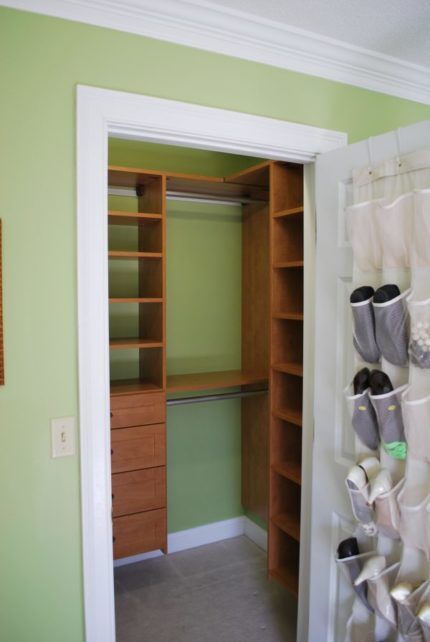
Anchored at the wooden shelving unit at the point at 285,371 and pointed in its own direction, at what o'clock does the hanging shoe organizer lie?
The hanging shoe organizer is roughly at 10 o'clock from the wooden shelving unit.

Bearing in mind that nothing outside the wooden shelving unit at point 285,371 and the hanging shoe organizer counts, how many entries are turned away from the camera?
0

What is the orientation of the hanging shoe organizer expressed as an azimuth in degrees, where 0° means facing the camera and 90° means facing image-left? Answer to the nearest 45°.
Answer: approximately 45°

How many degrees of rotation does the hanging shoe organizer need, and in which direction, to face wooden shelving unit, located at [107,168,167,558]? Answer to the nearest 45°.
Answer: approximately 90° to its right

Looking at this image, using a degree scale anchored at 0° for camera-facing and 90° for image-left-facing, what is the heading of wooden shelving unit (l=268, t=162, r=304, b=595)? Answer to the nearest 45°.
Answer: approximately 45°

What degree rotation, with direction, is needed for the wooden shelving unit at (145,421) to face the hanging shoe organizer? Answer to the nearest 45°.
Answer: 0° — it already faces it

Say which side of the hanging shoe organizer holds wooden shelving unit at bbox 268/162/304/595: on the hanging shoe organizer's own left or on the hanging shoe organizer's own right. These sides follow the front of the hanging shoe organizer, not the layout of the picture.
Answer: on the hanging shoe organizer's own right

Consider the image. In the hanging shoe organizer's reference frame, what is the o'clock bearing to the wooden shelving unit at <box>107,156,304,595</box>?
The wooden shelving unit is roughly at 3 o'clock from the hanging shoe organizer.

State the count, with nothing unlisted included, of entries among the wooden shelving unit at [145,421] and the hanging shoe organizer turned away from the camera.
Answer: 0
